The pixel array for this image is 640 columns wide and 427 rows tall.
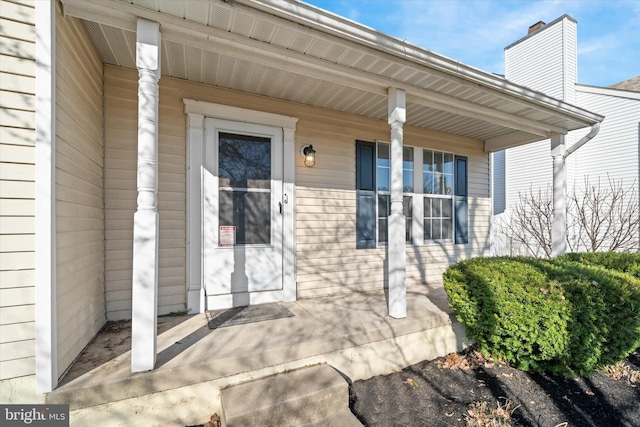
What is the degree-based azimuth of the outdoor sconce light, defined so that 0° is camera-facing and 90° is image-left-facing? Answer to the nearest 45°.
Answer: approximately 315°

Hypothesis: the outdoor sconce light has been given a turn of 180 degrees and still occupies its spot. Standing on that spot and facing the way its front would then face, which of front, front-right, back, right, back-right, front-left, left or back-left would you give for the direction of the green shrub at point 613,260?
back-right

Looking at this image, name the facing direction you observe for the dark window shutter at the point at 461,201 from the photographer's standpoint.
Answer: facing the viewer and to the right of the viewer

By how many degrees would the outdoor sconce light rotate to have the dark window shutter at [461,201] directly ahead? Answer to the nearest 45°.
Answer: approximately 90° to its left

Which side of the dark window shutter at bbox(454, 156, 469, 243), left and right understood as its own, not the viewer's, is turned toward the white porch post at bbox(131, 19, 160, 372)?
right

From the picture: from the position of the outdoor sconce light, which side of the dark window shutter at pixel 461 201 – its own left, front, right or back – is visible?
right

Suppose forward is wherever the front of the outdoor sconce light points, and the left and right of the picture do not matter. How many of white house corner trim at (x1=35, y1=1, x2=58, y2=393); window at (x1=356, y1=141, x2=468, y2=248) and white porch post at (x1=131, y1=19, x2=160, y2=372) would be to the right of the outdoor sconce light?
2

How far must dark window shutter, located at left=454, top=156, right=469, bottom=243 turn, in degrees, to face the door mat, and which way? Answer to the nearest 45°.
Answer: approximately 90° to its right

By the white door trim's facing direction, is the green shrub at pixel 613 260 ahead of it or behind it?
ahead

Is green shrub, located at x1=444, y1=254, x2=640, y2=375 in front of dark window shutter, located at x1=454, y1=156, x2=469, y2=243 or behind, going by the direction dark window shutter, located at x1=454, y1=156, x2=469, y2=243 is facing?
in front

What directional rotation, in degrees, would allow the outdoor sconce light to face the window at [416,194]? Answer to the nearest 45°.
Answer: approximately 90° to its left

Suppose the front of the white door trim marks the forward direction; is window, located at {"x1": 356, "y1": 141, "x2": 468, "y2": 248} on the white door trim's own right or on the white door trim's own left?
on the white door trim's own left
